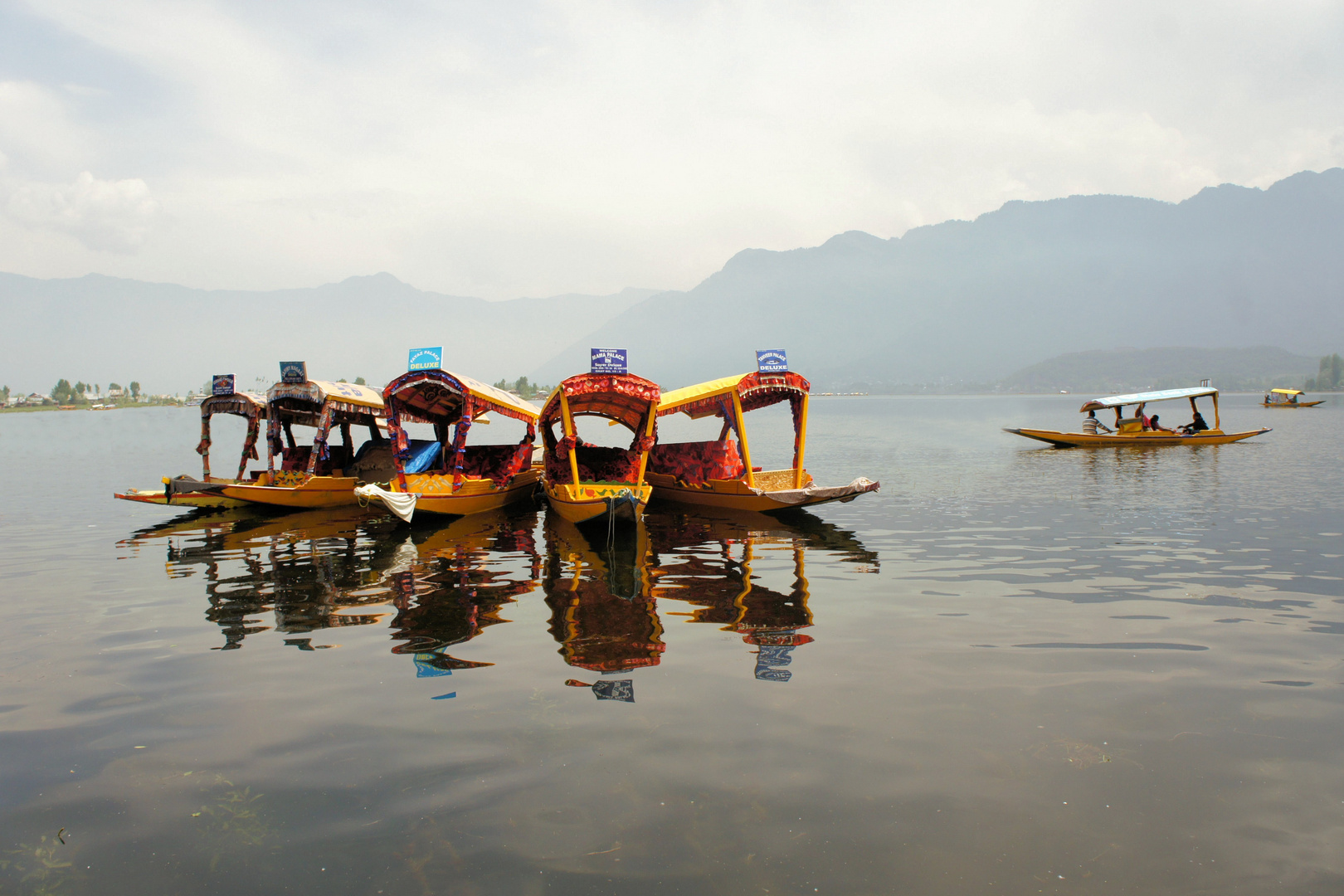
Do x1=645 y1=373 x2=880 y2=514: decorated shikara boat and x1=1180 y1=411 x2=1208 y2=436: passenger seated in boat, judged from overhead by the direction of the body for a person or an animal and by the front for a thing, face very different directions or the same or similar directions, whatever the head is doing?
very different directions

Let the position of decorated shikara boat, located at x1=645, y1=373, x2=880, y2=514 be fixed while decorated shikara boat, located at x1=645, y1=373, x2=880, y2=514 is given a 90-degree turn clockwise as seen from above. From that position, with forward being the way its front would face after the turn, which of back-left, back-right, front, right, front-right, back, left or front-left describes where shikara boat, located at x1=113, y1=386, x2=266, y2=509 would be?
front-right

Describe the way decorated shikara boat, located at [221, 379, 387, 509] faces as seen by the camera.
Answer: facing the viewer and to the left of the viewer

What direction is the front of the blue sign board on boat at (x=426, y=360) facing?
toward the camera

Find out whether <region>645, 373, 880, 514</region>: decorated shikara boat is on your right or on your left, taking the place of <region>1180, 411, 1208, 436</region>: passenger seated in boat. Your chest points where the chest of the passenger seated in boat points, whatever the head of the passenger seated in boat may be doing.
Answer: on your left

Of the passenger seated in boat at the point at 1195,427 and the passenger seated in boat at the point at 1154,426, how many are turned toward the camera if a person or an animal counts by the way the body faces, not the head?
0

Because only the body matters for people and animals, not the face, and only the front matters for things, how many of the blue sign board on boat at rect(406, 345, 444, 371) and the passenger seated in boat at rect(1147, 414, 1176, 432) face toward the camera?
1

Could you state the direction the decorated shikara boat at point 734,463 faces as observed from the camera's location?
facing the viewer and to the right of the viewer

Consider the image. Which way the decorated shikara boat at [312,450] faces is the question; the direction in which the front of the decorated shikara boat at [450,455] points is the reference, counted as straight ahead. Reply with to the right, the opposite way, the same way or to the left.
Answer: the same way
